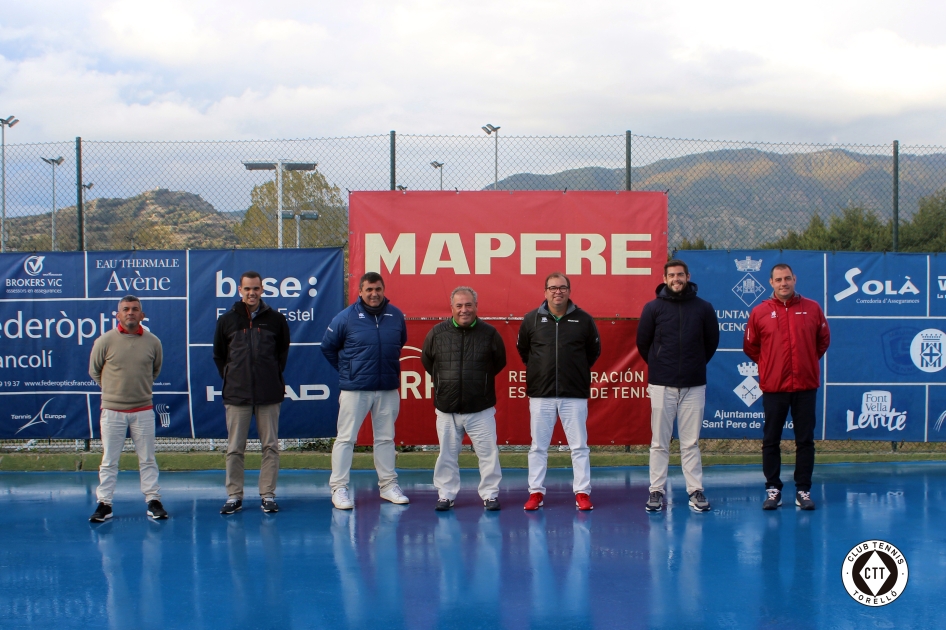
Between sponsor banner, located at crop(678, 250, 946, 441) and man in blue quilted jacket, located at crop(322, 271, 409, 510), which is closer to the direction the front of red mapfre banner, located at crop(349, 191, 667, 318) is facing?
the man in blue quilted jacket

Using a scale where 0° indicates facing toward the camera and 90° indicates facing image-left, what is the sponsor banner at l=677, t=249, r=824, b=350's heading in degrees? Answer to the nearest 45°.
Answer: approximately 0°

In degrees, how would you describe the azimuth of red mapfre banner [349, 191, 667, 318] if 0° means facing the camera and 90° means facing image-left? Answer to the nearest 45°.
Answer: approximately 0°

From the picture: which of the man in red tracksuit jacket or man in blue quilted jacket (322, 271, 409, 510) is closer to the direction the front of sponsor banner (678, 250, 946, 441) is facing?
the man in red tracksuit jacket

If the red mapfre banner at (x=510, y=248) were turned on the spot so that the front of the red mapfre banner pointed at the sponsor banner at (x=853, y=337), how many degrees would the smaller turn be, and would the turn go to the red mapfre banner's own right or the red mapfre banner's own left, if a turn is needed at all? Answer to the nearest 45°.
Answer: approximately 90° to the red mapfre banner's own left

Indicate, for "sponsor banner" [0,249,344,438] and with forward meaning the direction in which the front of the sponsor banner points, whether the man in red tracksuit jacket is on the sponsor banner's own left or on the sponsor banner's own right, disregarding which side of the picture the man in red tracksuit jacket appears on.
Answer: on the sponsor banner's own left

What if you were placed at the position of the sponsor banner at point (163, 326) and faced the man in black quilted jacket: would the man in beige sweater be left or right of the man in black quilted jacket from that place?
right

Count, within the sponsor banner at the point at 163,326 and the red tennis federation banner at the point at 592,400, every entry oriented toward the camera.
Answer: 2
